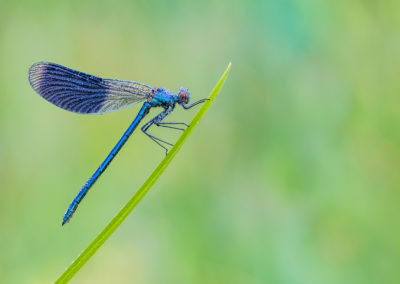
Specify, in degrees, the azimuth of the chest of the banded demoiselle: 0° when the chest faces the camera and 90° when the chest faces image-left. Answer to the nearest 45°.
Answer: approximately 270°
